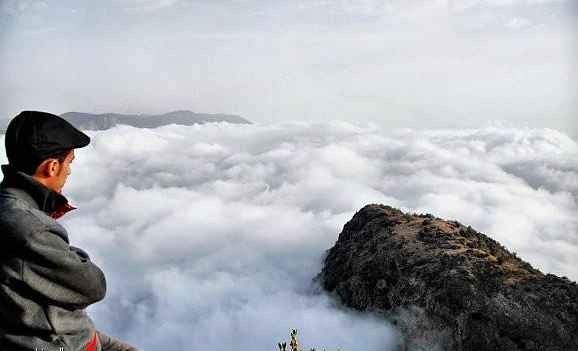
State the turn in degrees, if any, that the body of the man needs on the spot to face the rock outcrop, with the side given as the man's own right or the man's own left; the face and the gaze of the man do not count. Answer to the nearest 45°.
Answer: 0° — they already face it

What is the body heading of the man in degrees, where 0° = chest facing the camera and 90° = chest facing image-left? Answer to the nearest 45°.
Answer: approximately 225°

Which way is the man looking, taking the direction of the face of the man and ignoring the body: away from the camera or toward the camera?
away from the camera
